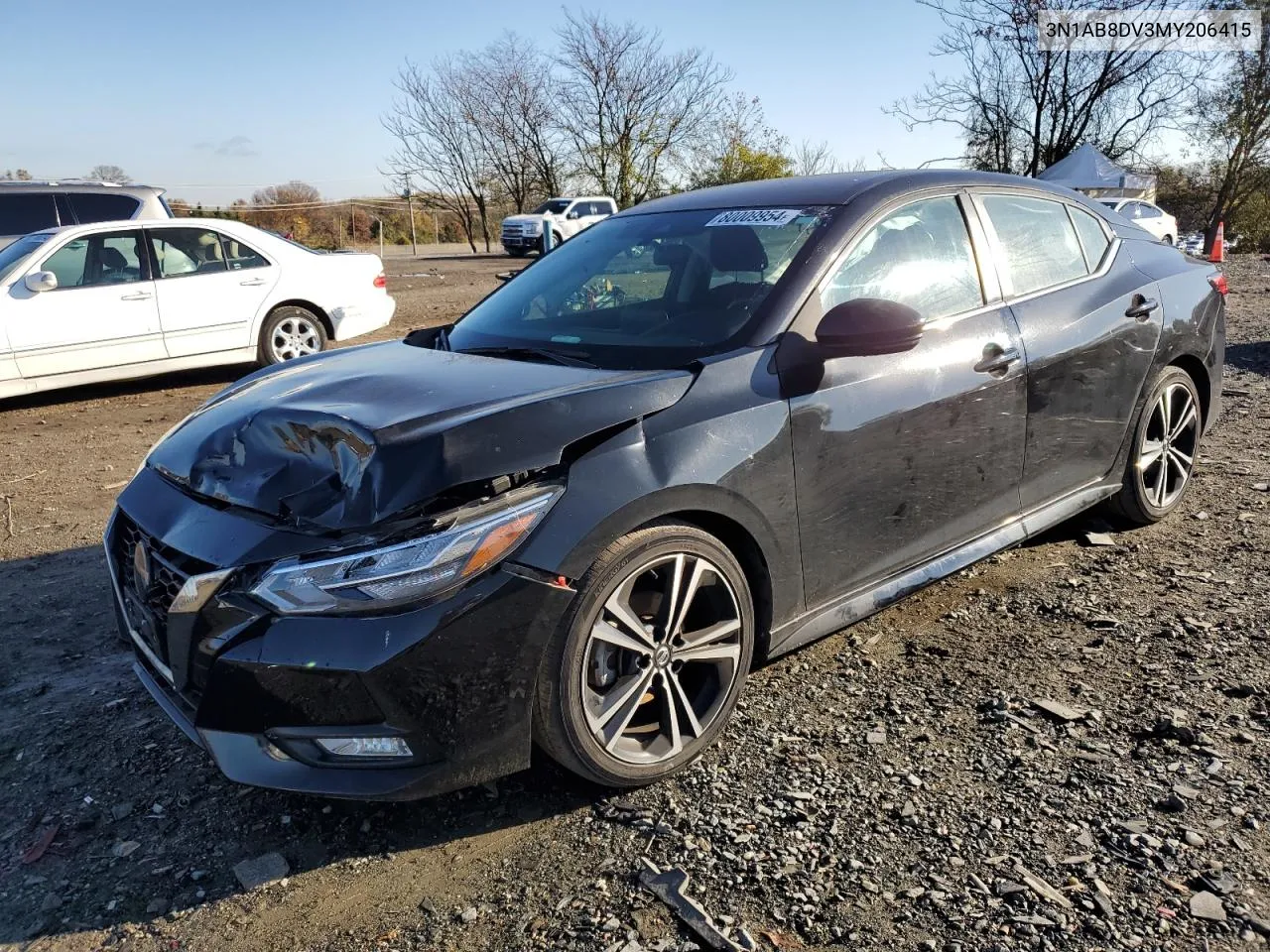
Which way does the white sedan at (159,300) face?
to the viewer's left

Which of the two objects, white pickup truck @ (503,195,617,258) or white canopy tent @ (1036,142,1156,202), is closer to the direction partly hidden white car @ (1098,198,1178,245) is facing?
the white pickup truck

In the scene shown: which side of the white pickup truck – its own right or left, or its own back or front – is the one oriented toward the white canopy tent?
back

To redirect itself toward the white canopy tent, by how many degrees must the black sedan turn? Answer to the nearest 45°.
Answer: approximately 180°

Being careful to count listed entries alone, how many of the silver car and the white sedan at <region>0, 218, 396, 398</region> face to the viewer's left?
2

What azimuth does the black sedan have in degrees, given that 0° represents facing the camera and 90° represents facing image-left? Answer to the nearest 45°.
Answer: approximately 45°

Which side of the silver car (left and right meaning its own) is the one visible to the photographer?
left

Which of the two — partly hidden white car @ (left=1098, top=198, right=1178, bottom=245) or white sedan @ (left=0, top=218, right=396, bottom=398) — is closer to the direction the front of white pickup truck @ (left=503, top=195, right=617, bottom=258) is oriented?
the white sedan

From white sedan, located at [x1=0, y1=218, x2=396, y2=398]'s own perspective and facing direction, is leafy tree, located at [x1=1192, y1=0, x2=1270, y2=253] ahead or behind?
behind
